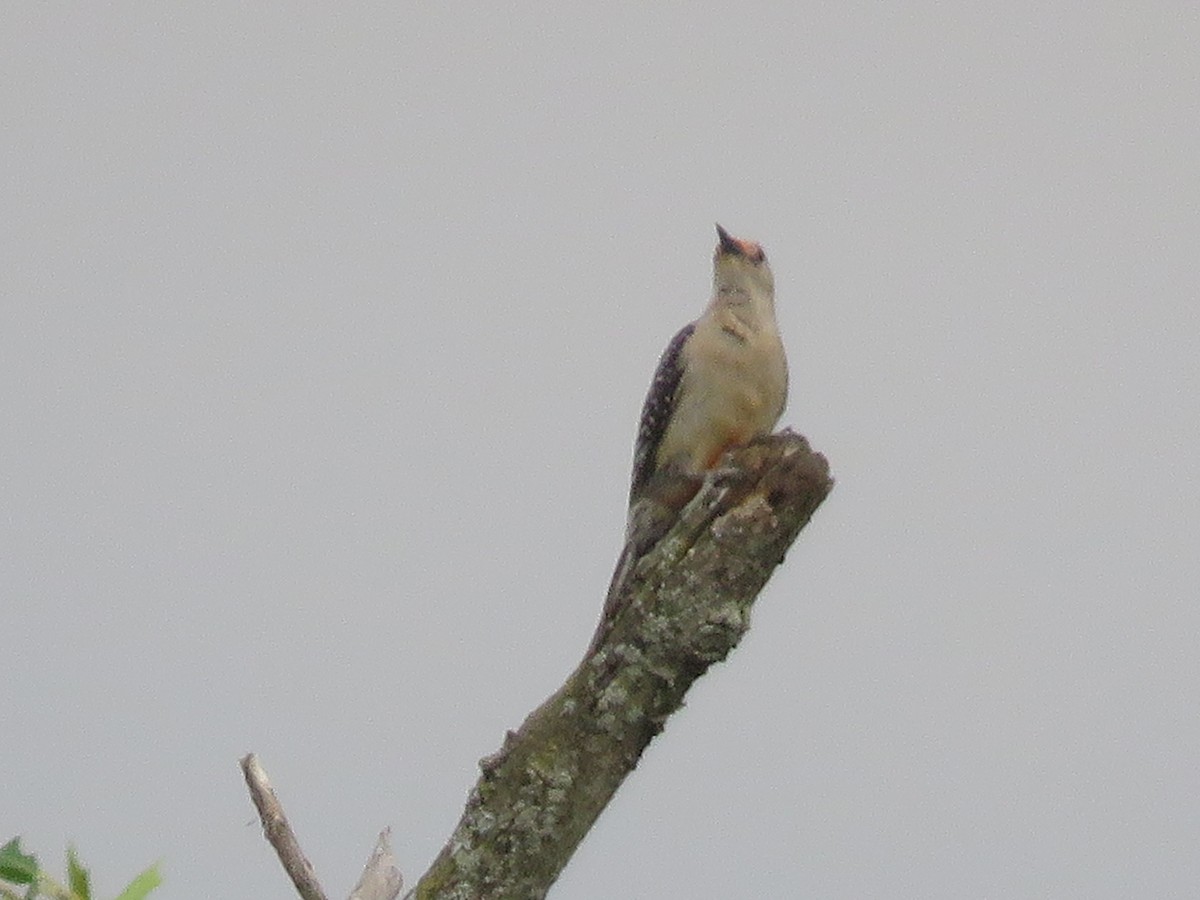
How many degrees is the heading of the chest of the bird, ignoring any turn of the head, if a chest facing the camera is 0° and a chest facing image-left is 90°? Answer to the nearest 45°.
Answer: approximately 315°
